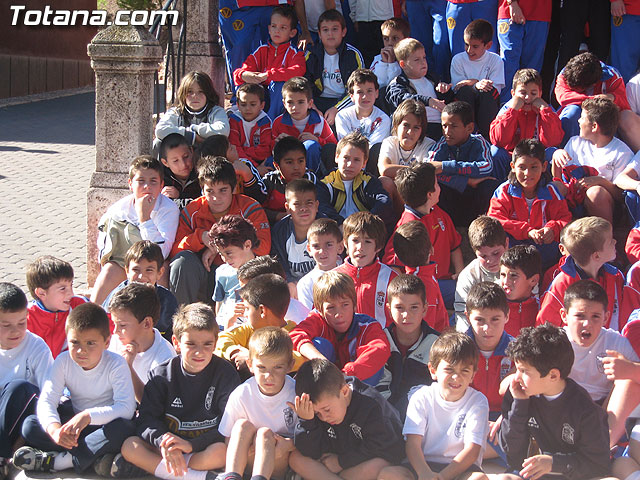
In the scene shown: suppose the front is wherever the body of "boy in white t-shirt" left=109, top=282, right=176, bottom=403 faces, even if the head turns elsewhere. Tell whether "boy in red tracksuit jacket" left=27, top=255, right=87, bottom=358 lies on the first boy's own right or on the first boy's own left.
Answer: on the first boy's own right

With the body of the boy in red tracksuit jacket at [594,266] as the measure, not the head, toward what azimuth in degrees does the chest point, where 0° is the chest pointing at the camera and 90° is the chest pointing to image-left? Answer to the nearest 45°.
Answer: approximately 315°

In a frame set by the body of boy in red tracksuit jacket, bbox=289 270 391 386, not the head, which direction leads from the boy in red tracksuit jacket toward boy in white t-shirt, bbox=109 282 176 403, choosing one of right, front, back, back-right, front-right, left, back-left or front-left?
right

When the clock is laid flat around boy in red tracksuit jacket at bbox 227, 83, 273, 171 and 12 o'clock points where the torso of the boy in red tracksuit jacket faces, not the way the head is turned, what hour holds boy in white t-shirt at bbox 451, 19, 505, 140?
The boy in white t-shirt is roughly at 9 o'clock from the boy in red tracksuit jacket.

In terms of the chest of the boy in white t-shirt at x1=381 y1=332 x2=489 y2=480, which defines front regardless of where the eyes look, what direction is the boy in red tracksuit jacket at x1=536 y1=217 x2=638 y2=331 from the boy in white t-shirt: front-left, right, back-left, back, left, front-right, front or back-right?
back-left

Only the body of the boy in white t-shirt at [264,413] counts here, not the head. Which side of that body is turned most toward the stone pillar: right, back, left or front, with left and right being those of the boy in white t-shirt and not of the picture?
back

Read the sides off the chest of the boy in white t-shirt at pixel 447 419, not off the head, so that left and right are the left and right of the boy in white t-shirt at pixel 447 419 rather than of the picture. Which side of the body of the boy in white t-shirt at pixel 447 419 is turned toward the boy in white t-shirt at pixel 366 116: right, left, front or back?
back

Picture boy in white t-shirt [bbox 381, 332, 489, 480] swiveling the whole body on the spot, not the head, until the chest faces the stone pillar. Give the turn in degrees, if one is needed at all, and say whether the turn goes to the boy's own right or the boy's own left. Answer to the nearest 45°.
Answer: approximately 135° to the boy's own right

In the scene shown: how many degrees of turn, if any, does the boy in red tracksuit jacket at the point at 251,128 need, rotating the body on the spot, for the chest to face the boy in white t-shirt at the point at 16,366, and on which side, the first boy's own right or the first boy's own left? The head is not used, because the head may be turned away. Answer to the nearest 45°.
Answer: approximately 45° to the first boy's own right

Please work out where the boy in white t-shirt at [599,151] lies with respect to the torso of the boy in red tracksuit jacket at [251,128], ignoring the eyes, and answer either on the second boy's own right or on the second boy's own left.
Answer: on the second boy's own left
